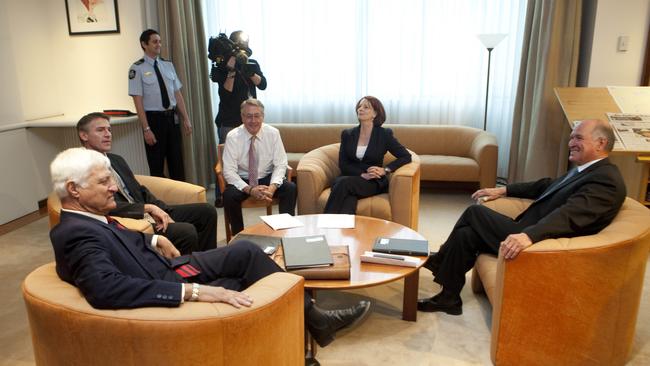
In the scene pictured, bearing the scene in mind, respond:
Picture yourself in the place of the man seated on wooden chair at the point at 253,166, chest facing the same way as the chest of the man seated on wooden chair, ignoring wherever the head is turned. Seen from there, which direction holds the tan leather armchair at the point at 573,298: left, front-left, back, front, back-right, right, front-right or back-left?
front-left

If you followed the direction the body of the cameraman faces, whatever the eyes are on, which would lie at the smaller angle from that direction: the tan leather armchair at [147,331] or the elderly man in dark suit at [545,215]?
the tan leather armchair

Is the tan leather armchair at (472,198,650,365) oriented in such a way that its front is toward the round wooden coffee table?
yes

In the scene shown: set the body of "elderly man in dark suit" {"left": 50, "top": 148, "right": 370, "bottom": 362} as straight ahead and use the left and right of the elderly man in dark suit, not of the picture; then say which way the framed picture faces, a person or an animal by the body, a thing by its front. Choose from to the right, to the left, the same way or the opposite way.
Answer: to the right

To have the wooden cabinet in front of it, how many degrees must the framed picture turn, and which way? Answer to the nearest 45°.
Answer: approximately 45° to its left

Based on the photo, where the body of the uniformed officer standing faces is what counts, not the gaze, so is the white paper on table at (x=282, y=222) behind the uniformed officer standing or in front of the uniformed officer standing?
in front

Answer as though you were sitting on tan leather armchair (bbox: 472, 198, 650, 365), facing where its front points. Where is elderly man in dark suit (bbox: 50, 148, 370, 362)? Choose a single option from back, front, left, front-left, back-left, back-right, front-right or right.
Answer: front-left

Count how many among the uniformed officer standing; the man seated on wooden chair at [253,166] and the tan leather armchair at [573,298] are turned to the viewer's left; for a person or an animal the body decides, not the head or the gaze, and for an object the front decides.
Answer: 1

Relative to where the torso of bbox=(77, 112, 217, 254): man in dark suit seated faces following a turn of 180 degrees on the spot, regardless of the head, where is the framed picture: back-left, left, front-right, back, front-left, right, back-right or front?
front-right

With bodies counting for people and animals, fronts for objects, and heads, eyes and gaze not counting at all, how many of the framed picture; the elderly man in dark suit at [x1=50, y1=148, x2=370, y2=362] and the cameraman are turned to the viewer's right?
1

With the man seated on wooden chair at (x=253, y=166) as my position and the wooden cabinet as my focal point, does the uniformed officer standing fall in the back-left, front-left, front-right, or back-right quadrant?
back-left

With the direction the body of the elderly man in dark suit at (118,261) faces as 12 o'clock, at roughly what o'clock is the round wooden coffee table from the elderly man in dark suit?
The round wooden coffee table is roughly at 11 o'clock from the elderly man in dark suit.

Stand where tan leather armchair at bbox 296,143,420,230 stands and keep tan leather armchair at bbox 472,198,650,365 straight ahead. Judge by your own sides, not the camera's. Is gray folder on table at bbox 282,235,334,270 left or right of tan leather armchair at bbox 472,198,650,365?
right

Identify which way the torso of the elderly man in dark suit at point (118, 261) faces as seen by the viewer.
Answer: to the viewer's right

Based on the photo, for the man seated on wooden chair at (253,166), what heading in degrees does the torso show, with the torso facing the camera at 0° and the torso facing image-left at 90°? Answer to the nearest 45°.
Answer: approximately 0°
